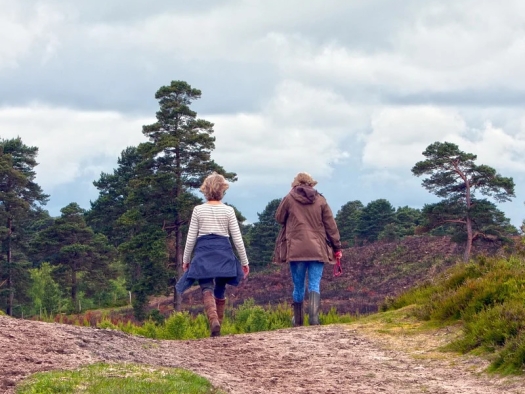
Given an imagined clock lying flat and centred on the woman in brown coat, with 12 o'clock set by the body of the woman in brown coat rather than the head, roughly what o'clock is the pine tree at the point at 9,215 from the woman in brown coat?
The pine tree is roughly at 11 o'clock from the woman in brown coat.

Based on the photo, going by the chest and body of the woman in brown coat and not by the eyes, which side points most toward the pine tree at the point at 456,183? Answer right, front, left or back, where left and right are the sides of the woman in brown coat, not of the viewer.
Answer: front

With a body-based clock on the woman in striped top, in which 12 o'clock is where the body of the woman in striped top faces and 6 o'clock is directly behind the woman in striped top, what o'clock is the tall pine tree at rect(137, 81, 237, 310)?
The tall pine tree is roughly at 12 o'clock from the woman in striped top.

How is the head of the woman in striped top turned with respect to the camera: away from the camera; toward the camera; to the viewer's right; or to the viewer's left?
away from the camera

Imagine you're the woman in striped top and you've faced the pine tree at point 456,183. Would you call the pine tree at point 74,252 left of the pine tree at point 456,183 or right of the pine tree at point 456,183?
left

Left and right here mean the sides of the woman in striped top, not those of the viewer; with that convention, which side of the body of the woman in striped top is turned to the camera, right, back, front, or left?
back

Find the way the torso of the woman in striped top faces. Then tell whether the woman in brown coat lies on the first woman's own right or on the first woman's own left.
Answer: on the first woman's own right

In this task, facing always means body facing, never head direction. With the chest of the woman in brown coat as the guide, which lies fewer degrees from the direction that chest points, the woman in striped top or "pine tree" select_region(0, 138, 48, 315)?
the pine tree

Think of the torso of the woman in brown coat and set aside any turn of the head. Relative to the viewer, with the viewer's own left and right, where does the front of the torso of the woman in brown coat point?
facing away from the viewer

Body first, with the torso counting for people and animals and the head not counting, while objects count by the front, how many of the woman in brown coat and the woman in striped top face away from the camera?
2
